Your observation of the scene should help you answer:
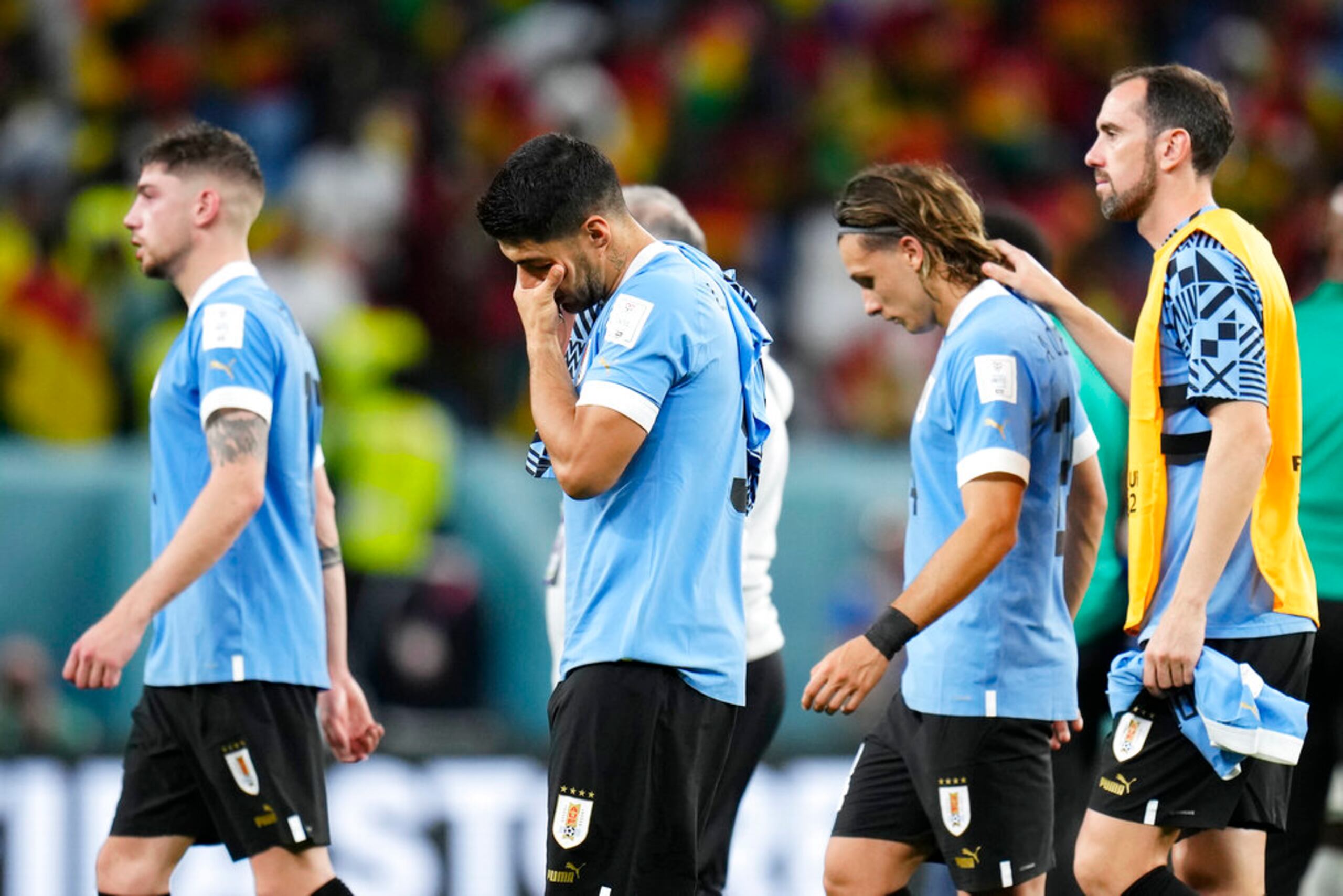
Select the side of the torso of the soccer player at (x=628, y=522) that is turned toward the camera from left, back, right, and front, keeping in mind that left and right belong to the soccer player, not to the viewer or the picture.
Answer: left

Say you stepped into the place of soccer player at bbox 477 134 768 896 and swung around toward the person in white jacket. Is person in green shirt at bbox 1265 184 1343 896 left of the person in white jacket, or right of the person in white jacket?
right

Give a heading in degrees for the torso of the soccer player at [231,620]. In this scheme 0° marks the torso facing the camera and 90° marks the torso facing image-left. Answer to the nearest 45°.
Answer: approximately 90°

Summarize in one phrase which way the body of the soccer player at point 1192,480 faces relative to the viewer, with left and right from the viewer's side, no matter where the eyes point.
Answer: facing to the left of the viewer

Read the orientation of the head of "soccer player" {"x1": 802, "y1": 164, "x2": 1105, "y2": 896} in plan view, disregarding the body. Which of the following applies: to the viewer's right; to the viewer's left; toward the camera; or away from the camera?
to the viewer's left

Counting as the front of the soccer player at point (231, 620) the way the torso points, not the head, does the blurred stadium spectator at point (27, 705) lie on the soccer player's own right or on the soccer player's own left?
on the soccer player's own right

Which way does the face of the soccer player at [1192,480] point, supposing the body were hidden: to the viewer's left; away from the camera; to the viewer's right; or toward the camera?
to the viewer's left

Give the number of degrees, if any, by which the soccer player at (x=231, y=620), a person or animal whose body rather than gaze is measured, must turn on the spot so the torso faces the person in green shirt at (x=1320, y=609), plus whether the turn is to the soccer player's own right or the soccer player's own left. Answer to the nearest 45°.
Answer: approximately 180°

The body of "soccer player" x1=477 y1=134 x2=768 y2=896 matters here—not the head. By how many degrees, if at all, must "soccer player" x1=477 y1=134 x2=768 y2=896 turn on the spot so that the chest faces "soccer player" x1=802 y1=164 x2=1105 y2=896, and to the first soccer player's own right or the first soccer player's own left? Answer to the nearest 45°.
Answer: approximately 135° to the first soccer player's own right

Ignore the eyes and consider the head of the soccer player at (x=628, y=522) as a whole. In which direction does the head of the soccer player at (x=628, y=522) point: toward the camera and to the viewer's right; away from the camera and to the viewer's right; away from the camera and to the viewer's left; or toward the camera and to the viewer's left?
toward the camera and to the viewer's left

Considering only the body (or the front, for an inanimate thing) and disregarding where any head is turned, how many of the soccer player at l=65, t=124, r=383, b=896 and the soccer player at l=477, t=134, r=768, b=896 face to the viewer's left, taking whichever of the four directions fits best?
2

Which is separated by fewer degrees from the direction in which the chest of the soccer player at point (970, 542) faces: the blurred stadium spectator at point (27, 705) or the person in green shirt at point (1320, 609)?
the blurred stadium spectator

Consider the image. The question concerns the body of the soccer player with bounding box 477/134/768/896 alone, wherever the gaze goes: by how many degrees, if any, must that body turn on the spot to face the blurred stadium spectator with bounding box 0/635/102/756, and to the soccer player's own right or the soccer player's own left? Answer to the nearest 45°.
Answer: approximately 45° to the soccer player's own right

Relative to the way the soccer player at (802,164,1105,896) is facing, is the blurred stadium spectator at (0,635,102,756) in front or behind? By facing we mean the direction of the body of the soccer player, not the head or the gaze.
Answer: in front

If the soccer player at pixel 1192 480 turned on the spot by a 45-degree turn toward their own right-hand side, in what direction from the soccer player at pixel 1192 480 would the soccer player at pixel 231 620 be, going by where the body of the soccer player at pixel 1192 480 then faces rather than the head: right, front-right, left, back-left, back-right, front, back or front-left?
front-left
